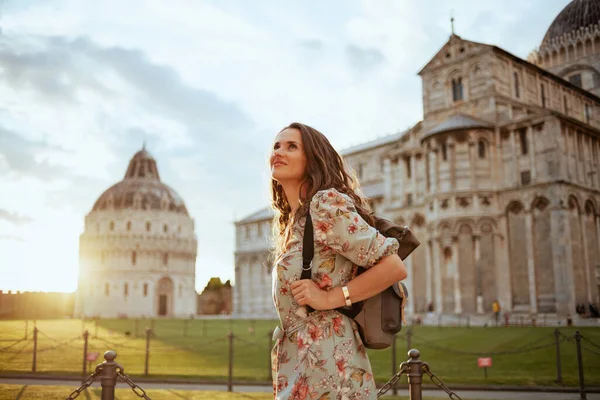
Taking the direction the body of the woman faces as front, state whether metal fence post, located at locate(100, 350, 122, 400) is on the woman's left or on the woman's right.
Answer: on the woman's right
